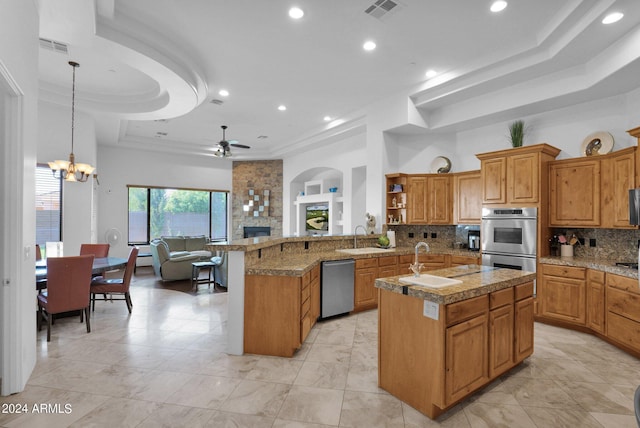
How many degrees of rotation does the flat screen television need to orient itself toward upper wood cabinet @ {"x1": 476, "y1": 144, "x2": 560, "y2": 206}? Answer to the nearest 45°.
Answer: approximately 45° to its left

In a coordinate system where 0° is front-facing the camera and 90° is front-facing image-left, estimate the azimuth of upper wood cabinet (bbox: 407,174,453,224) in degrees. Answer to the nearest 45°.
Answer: approximately 0°

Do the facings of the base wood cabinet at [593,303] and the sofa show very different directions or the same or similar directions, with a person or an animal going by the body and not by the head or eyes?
very different directions
